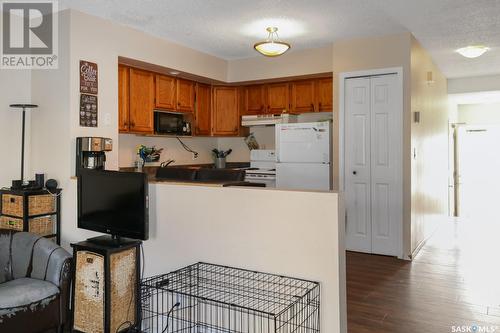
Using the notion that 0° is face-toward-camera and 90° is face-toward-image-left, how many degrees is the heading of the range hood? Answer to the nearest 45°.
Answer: approximately 45°

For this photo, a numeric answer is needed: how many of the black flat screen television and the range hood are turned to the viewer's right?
0

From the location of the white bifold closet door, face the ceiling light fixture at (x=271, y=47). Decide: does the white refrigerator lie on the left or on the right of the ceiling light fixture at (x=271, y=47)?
right

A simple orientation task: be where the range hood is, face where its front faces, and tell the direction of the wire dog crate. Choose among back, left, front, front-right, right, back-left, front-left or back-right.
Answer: front-left

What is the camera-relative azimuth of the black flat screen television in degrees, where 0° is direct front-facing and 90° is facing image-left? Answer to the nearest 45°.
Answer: approximately 45°

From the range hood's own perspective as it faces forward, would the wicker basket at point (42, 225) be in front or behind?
in front

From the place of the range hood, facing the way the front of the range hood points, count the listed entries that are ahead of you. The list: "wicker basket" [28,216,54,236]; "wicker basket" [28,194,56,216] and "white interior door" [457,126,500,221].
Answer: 2

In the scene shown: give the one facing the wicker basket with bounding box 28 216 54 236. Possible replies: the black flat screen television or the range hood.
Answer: the range hood

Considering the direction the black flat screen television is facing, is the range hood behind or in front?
behind

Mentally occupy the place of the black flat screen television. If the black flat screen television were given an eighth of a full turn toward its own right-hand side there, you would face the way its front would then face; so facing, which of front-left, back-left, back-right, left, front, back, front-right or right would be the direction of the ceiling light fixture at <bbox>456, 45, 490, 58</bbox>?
back

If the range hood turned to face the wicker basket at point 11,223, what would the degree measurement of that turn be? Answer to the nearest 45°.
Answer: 0° — it already faces it

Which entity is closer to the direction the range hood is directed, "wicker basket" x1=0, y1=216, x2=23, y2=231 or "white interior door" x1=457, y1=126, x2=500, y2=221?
the wicker basket
